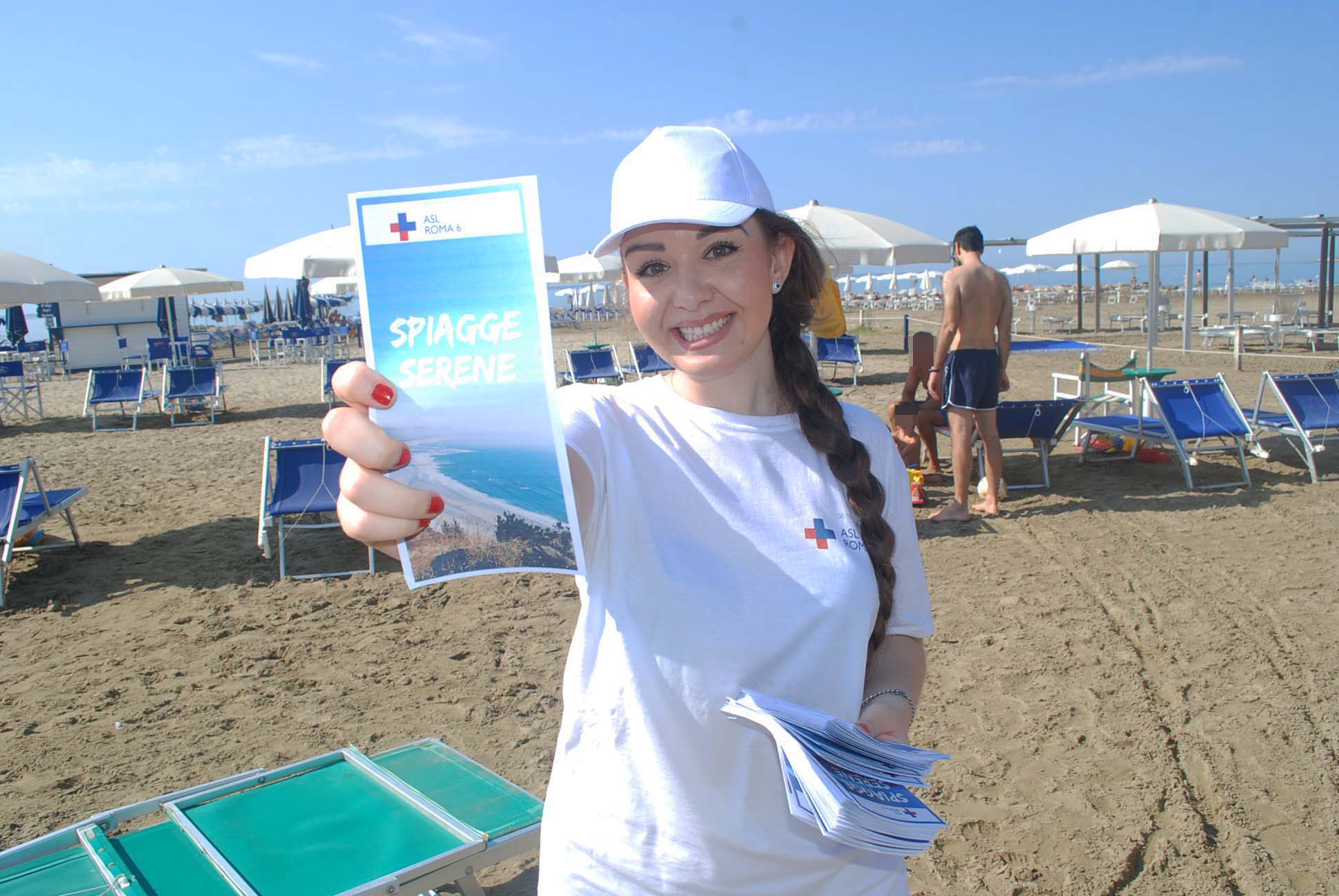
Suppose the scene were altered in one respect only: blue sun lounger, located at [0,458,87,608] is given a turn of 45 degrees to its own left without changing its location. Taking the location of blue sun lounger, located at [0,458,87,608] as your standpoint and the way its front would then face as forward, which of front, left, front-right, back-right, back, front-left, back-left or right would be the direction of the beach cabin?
front

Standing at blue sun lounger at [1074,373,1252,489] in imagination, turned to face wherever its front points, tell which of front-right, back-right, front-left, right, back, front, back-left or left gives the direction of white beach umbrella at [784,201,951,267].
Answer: front

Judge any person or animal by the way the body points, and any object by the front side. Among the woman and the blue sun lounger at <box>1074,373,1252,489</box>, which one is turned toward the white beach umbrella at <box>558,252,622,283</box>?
the blue sun lounger

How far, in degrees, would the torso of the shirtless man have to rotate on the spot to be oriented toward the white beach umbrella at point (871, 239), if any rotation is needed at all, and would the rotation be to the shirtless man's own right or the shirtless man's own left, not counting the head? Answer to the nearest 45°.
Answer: approximately 45° to the shirtless man's own right

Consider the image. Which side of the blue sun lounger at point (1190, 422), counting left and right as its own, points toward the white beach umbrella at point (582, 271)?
front

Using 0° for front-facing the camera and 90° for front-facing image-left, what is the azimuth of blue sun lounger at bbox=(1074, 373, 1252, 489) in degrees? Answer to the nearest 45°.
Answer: approximately 135°

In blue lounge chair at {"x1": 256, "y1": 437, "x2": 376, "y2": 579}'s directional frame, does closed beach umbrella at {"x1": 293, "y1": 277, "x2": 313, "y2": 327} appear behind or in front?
in front

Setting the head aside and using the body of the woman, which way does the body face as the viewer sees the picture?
toward the camera

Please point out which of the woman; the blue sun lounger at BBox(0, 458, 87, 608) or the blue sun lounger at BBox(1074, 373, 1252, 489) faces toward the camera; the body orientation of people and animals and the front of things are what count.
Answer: the woman

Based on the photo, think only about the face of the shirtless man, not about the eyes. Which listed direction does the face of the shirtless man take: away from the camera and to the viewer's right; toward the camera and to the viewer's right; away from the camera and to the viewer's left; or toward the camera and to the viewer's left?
away from the camera and to the viewer's left

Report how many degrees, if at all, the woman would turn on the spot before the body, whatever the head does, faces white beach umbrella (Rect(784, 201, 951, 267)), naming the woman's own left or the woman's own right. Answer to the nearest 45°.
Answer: approximately 180°

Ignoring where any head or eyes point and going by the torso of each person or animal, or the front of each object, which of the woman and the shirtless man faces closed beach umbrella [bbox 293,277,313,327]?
the shirtless man

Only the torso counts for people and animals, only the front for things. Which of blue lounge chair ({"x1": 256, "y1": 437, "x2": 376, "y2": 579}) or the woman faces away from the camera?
the blue lounge chair

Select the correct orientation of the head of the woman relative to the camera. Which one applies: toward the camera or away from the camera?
toward the camera

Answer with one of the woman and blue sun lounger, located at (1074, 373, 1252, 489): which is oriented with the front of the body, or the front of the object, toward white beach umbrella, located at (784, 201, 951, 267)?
the blue sun lounger

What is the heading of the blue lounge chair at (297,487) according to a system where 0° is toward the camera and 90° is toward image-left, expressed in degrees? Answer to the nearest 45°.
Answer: approximately 180°

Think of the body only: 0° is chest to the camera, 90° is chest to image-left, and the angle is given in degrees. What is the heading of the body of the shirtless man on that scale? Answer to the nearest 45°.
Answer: approximately 135°
